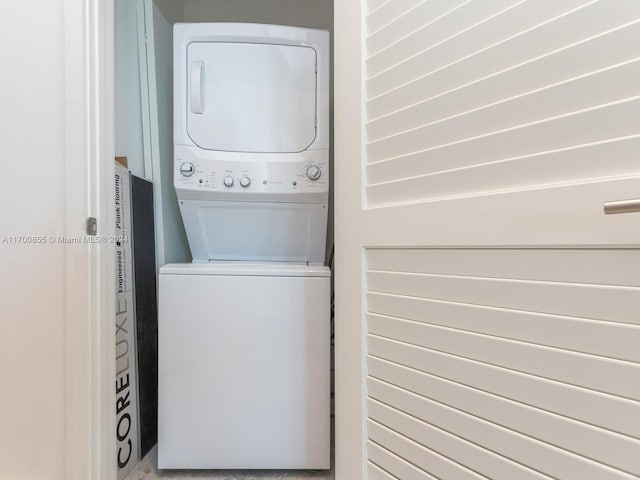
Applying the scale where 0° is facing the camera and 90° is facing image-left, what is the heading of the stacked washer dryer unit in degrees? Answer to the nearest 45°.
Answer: approximately 0°

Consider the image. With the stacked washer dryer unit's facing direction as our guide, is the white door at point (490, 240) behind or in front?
in front
